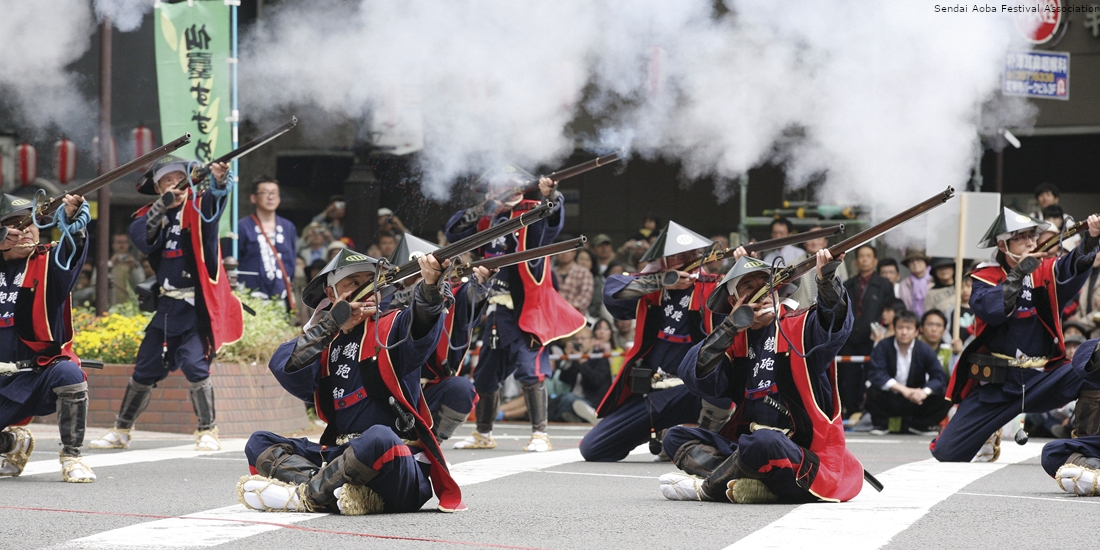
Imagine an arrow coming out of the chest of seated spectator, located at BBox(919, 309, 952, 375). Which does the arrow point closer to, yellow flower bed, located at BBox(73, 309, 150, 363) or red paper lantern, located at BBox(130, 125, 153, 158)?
the yellow flower bed

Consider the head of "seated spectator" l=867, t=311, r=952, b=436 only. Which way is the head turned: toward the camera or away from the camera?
toward the camera

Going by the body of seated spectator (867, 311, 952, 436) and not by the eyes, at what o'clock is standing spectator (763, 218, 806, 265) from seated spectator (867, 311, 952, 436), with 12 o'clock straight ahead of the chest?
standing spectator (763, 218, 806, 265) is roughly at 4 o'clock from seated spectator (867, 311, 952, 436).

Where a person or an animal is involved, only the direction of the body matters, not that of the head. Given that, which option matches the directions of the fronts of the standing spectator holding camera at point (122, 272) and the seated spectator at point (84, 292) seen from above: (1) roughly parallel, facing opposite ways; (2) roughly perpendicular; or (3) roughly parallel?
roughly parallel

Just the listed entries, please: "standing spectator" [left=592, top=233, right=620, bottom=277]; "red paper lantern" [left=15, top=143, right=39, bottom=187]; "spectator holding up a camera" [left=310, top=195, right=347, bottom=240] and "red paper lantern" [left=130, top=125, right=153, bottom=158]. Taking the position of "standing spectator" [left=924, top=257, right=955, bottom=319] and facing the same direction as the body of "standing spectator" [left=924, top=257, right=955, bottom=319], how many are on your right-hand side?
4

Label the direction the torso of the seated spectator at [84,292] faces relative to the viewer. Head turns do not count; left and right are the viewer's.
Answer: facing the viewer

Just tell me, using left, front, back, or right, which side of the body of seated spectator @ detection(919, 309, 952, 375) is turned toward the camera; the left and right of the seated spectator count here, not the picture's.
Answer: front

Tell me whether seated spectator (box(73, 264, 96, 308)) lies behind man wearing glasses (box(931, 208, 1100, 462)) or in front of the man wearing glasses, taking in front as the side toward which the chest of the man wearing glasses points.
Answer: behind

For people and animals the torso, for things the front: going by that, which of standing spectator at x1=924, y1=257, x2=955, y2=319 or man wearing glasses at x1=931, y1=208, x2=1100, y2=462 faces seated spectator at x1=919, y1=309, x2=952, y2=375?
standing spectator at x1=924, y1=257, x2=955, y2=319

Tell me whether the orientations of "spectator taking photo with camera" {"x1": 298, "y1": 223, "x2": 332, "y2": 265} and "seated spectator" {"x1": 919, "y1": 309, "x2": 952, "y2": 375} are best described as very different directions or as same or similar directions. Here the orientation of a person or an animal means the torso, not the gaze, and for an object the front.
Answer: same or similar directions

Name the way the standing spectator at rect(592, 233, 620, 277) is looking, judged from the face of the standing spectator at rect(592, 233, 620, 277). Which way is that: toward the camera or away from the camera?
toward the camera

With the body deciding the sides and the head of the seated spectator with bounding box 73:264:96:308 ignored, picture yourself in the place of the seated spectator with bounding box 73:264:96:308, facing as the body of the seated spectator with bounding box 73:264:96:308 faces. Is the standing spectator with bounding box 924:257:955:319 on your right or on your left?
on your left

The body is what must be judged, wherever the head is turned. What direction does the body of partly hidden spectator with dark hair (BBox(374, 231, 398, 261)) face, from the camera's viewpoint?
toward the camera

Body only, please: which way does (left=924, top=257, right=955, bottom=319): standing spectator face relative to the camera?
toward the camera

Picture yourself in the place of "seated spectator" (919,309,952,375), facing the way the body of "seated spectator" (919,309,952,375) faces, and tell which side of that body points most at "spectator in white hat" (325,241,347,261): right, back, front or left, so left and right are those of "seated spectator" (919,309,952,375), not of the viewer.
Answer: right

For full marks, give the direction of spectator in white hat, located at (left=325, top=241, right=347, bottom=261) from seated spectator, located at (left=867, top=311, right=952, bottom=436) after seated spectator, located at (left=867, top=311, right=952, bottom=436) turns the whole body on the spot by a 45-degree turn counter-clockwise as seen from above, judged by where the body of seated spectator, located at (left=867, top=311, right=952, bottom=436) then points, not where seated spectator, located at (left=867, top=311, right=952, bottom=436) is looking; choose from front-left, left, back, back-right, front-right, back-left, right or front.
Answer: back-right

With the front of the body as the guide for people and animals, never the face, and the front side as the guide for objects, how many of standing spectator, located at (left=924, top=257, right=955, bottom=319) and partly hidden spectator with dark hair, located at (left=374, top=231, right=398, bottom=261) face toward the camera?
2
